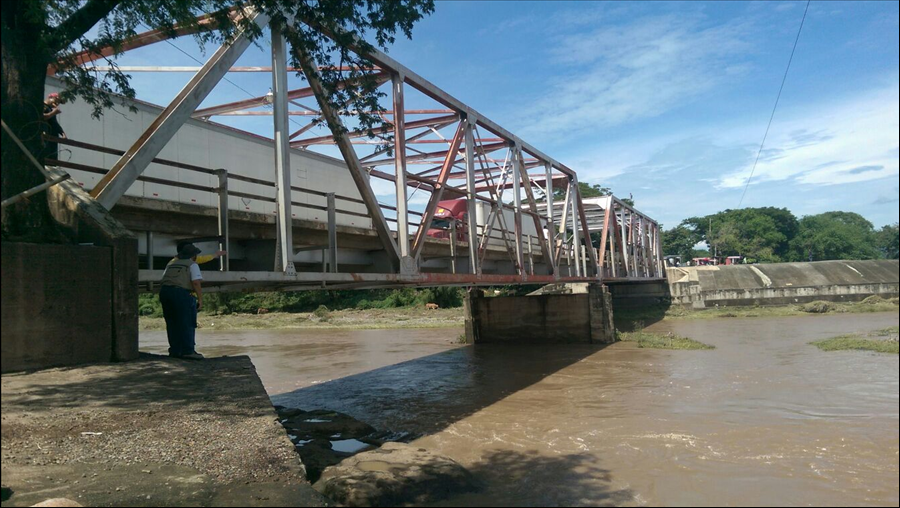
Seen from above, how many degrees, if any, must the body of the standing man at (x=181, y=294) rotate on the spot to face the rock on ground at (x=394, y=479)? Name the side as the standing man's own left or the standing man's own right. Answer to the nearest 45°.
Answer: approximately 90° to the standing man's own right

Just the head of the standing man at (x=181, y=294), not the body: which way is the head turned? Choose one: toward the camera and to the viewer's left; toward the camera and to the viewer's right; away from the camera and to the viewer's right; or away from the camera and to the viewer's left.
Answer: away from the camera and to the viewer's right

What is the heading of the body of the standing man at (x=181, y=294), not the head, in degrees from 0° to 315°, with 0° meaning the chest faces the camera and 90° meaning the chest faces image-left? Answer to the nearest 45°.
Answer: approximately 225°

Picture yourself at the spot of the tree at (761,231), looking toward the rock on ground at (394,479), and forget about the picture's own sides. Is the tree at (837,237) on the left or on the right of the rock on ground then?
left
